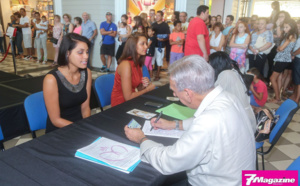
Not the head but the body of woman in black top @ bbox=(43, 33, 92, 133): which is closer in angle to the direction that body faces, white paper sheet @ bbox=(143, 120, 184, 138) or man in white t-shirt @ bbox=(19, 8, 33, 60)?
the white paper sheet

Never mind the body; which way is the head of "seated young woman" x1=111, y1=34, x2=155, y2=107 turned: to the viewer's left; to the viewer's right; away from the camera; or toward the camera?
to the viewer's right

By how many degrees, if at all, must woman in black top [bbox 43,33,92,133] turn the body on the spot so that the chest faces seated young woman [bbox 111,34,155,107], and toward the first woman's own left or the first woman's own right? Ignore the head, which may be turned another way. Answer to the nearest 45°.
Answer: approximately 90° to the first woman's own left

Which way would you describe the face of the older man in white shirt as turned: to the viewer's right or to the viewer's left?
to the viewer's left

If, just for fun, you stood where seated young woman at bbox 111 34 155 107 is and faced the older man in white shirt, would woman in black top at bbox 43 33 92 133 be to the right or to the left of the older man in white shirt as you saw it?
right

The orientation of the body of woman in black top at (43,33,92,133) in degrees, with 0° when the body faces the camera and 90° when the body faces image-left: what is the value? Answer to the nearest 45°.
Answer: approximately 315°

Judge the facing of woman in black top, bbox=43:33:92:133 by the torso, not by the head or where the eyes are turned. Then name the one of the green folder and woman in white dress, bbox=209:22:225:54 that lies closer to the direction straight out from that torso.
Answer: the green folder
